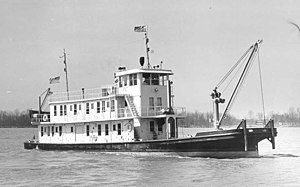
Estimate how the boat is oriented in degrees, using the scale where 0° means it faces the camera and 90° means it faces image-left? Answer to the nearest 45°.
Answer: approximately 315°
